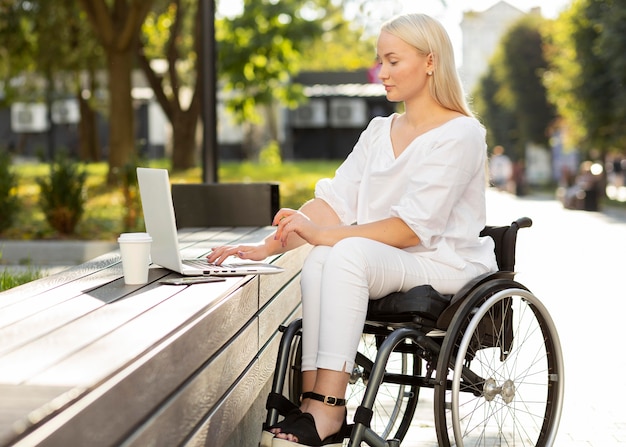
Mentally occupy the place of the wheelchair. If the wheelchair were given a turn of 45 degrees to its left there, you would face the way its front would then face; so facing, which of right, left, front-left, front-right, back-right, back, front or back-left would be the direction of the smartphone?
right

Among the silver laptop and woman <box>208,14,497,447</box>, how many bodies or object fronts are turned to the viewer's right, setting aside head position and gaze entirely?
1

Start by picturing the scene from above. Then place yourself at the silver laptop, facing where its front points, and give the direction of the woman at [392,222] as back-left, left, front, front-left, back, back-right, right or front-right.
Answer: front

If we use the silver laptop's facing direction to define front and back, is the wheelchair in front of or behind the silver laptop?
in front

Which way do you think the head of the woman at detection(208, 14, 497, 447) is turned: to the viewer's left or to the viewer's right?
to the viewer's left

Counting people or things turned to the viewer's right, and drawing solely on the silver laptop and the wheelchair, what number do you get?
1

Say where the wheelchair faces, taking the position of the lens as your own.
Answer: facing the viewer and to the left of the viewer

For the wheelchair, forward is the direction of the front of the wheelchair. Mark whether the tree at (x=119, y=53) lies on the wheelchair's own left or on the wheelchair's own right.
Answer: on the wheelchair's own right

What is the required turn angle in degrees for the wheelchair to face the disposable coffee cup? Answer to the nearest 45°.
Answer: approximately 45° to its right

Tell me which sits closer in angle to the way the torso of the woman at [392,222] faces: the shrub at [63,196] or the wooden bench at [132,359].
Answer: the wooden bench

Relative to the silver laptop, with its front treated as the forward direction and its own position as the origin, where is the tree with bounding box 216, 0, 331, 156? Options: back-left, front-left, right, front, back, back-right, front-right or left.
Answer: left

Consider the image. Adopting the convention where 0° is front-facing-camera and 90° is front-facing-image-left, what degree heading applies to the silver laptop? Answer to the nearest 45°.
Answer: approximately 270°
